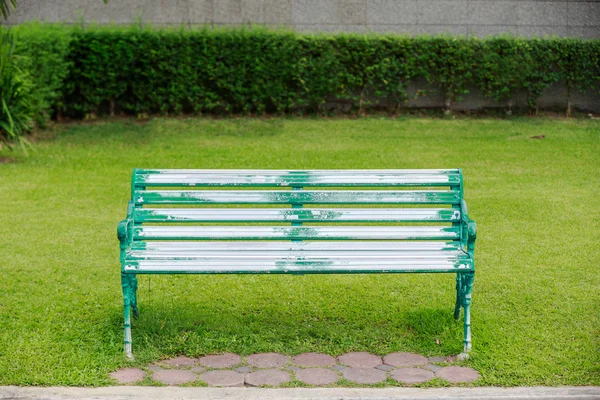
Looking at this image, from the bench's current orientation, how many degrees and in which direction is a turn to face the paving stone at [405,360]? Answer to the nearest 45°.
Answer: approximately 45° to its left

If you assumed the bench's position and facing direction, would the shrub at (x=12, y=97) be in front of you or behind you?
behind

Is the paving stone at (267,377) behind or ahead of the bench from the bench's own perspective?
ahead

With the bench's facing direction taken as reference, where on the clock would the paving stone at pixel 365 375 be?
The paving stone is roughly at 11 o'clock from the bench.

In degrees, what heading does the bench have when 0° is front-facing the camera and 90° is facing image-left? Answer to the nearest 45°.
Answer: approximately 0°

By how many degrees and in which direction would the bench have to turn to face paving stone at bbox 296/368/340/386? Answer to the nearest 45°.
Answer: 0° — it already faces it

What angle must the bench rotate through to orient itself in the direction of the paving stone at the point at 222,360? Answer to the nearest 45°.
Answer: approximately 45° to its right

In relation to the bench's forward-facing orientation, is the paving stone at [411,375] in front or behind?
in front

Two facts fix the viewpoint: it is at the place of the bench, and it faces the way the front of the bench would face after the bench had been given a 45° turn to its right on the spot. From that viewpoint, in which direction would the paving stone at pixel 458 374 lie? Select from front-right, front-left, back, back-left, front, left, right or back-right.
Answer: left

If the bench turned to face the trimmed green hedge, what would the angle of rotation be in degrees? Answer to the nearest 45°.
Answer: approximately 180°

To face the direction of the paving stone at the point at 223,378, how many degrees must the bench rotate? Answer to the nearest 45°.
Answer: approximately 45° to its right
